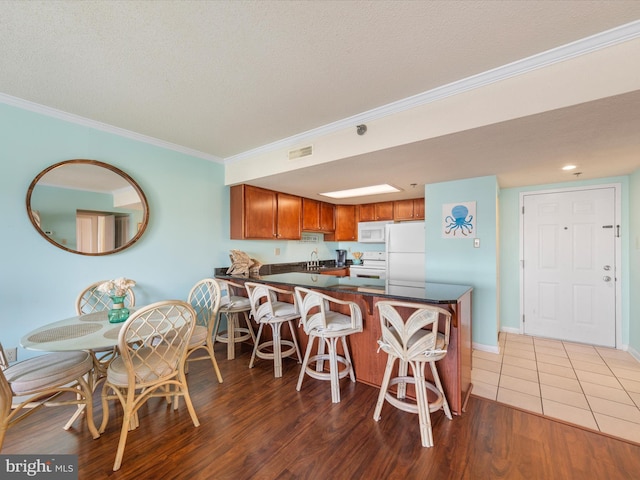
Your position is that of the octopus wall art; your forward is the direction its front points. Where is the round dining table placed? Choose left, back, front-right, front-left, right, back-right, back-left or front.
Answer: front-right

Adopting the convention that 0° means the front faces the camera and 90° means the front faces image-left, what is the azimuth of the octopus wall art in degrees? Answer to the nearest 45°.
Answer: approximately 0°

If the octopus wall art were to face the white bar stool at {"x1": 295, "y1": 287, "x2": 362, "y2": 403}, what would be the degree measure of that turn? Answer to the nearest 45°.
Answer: approximately 45° to its right

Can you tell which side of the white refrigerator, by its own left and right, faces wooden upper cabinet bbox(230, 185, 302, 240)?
right

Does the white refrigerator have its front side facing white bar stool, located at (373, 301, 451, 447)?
yes

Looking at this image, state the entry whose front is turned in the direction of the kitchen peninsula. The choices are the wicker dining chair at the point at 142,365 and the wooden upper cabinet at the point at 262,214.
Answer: the wooden upper cabinet

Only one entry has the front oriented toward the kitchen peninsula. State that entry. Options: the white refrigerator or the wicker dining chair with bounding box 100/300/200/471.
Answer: the white refrigerator

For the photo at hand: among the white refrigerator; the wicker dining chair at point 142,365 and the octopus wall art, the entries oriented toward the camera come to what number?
2

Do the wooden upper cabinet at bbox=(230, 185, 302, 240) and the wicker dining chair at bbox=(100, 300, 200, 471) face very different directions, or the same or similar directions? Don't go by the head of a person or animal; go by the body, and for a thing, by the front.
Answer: very different directions

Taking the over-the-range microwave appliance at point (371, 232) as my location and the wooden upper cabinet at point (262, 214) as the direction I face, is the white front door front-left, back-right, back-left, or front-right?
back-left

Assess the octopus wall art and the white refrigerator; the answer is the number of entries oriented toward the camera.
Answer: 2

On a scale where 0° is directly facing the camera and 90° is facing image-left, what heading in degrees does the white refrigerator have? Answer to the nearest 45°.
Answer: approximately 0°

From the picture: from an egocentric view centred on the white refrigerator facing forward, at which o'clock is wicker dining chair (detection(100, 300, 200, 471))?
The wicker dining chair is roughly at 1 o'clock from the white refrigerator.

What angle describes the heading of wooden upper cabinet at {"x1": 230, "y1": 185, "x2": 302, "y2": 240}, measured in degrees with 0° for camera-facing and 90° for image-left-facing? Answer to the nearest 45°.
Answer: approximately 315°

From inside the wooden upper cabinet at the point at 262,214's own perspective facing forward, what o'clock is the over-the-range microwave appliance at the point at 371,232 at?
The over-the-range microwave appliance is roughly at 10 o'clock from the wooden upper cabinet.
